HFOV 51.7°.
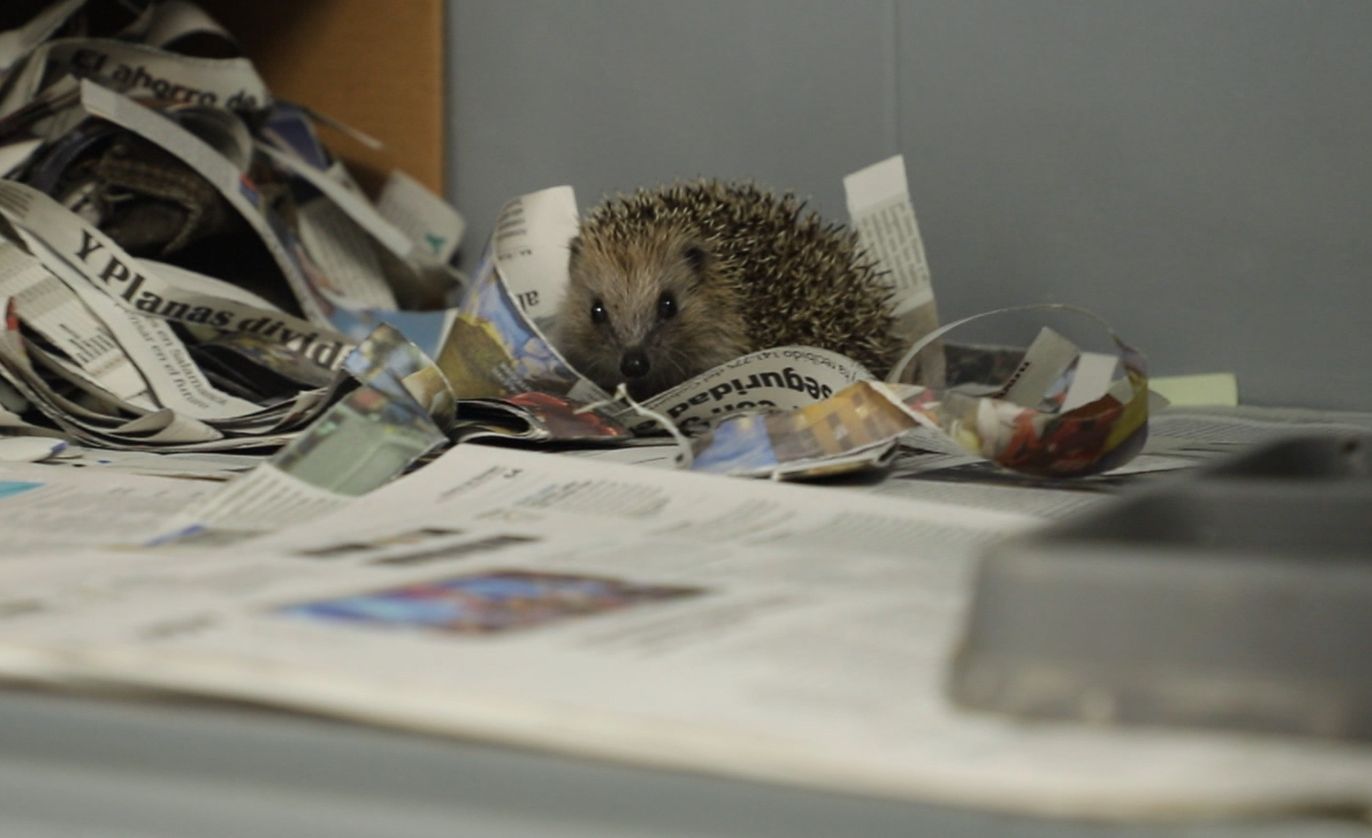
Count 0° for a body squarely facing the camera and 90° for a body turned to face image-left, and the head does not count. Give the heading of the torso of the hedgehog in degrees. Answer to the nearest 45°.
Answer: approximately 45°

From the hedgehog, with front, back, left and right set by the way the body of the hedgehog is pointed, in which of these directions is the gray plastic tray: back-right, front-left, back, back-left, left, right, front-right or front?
front-left

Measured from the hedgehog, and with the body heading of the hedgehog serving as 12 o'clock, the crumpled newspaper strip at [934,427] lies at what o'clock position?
The crumpled newspaper strip is roughly at 10 o'clock from the hedgehog.

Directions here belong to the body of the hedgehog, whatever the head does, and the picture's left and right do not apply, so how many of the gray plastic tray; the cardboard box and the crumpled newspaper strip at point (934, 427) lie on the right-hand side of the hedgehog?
1

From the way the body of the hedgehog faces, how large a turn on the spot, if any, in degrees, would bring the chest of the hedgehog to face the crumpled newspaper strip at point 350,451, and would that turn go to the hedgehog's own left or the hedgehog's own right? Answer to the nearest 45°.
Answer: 0° — it already faces it

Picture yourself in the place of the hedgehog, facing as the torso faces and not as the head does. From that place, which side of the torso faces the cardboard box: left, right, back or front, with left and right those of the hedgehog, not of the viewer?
right
